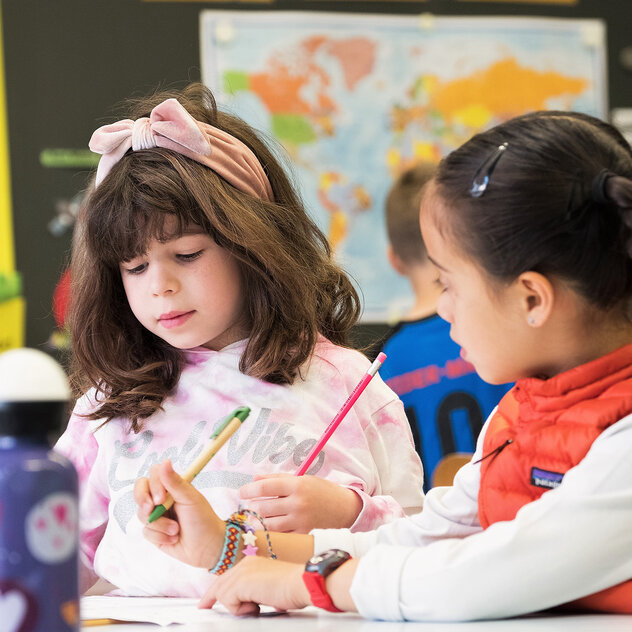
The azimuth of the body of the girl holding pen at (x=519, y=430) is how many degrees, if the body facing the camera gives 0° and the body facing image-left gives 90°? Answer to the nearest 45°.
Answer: approximately 90°

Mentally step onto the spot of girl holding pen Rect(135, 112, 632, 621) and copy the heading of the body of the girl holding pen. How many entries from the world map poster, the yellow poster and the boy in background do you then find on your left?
0

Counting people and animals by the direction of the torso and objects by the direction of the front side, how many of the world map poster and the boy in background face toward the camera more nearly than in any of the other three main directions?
1

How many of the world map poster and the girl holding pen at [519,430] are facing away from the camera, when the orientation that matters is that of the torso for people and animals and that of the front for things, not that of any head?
0

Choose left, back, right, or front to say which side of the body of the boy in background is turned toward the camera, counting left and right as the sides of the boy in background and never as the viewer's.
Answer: back

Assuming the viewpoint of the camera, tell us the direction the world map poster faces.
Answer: facing the viewer

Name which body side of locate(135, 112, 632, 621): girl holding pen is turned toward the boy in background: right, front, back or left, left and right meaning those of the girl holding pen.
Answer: right

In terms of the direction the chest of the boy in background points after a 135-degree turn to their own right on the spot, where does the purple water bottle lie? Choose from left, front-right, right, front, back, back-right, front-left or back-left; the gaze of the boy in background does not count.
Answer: front-right

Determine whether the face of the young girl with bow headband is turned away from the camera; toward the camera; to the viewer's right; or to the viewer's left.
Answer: toward the camera

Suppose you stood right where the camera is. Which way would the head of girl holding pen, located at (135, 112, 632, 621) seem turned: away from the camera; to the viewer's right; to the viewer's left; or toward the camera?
to the viewer's left

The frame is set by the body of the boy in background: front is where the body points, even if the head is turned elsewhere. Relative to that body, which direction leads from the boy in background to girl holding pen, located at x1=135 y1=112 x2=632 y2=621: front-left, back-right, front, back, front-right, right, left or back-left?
back

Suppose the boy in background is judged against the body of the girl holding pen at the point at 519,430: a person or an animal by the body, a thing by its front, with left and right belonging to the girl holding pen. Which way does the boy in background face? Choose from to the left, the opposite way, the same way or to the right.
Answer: to the right

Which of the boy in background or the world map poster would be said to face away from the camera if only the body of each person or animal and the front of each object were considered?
the boy in background

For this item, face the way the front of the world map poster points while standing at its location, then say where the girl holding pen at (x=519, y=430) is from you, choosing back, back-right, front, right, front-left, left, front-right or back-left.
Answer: front

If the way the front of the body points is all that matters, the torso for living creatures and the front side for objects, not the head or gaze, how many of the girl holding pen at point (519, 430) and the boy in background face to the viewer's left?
1
